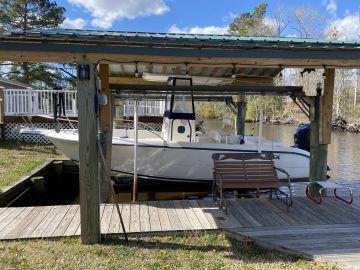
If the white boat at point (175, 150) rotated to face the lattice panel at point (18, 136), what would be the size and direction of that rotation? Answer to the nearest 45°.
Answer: approximately 45° to its right

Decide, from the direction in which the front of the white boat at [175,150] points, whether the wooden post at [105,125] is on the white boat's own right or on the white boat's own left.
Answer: on the white boat's own left

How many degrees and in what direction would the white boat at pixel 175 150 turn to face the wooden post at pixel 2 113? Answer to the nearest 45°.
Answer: approximately 45° to its right

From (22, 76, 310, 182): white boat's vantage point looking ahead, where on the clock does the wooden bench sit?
The wooden bench is roughly at 8 o'clock from the white boat.

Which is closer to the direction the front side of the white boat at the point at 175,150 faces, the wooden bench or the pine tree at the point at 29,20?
the pine tree

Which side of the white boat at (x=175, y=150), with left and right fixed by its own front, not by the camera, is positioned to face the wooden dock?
left

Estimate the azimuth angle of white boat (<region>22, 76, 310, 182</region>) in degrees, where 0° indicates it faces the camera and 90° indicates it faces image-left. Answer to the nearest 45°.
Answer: approximately 90°

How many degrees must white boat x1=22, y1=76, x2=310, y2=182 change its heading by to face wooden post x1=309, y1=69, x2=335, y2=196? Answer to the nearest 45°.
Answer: approximately 135° to its left

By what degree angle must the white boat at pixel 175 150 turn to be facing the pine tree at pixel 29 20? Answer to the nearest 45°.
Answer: approximately 45° to its right

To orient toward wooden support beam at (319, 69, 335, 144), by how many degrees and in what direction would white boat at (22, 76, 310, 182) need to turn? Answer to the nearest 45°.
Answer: approximately 135° to its left

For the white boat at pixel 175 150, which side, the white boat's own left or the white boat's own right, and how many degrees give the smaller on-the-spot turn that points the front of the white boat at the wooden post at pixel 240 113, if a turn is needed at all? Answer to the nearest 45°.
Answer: approximately 135° to the white boat's own right
